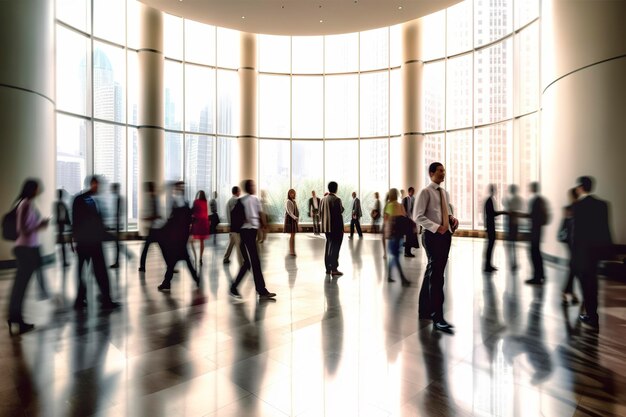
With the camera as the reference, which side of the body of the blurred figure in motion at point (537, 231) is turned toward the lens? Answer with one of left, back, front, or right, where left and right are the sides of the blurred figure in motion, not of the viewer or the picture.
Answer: left

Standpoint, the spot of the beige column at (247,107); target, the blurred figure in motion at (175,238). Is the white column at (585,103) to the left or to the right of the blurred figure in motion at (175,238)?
left

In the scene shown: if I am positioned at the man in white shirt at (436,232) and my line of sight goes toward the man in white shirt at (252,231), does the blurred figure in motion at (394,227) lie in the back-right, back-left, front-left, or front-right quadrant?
front-right

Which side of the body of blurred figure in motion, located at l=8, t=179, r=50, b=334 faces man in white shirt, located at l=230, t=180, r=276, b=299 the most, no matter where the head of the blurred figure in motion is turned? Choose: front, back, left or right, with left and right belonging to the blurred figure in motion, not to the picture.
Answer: front

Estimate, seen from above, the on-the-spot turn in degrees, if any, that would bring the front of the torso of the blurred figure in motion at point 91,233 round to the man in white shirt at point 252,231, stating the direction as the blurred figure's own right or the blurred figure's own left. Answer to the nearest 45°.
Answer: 0° — they already face them

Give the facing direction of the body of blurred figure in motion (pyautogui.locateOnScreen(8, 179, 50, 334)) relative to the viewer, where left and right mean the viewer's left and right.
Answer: facing to the right of the viewer

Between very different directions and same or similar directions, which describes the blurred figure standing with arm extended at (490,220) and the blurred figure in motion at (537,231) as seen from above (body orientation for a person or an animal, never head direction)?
very different directions

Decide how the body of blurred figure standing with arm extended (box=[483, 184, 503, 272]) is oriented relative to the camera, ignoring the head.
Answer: to the viewer's right

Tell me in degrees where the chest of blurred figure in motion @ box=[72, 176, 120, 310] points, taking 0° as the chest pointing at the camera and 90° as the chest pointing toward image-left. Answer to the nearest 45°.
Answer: approximately 270°

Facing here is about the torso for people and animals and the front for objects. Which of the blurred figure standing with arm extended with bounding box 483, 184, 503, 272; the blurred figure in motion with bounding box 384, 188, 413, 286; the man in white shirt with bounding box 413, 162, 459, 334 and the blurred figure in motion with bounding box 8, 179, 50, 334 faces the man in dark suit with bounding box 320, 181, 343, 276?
the blurred figure in motion with bounding box 8, 179, 50, 334

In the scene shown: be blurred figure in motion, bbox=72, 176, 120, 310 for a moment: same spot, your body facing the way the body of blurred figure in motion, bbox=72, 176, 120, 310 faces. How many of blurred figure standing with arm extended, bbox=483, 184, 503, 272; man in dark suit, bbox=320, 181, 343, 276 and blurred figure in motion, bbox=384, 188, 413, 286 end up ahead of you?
3

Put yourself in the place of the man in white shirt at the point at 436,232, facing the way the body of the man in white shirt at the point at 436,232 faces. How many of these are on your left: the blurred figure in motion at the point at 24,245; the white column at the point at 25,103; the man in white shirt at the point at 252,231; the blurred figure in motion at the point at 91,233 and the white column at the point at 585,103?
1

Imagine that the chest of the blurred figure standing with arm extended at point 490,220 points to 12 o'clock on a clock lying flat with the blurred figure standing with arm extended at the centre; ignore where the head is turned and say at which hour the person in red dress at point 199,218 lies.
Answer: The person in red dress is roughly at 5 o'clock from the blurred figure standing with arm extended.
